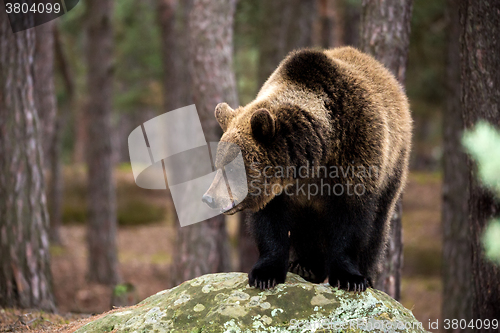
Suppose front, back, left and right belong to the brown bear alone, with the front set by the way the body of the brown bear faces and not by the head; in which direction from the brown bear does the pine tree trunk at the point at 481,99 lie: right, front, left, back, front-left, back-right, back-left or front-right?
back

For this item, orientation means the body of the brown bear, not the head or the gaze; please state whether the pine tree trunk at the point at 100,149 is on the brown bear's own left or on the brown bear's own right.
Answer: on the brown bear's own right

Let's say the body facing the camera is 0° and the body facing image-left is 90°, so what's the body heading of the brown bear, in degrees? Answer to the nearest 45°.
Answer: approximately 45°

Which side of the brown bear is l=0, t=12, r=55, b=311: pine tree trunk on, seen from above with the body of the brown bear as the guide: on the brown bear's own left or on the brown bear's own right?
on the brown bear's own right

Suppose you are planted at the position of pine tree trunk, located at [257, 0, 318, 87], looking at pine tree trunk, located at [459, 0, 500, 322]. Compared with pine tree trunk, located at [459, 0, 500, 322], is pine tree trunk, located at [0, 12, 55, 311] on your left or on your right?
right

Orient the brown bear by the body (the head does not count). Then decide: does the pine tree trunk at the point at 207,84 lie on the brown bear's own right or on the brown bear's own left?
on the brown bear's own right

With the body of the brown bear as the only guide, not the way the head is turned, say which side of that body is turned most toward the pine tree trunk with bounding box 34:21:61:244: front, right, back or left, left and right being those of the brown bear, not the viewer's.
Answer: right
